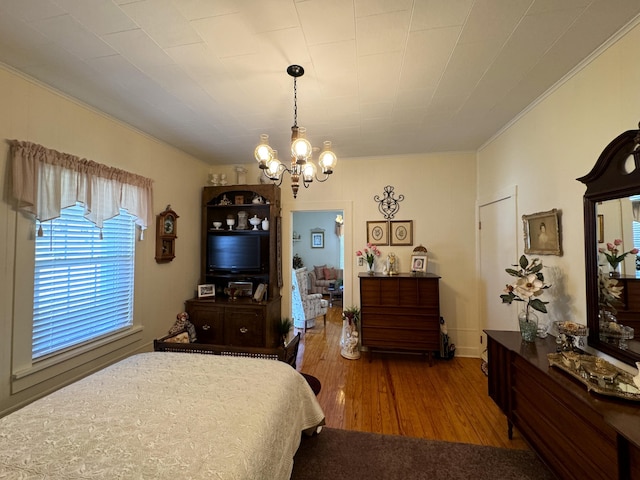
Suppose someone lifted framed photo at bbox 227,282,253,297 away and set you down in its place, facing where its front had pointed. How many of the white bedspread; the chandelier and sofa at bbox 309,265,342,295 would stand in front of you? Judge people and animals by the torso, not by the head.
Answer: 2

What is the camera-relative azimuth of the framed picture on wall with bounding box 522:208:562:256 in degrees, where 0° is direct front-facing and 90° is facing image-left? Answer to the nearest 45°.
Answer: approximately 45°

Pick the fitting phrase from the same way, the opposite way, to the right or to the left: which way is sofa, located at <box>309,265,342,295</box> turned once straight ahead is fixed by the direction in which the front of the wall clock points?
to the right

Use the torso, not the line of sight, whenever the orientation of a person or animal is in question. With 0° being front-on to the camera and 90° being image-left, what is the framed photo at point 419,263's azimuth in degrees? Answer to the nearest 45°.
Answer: approximately 0°

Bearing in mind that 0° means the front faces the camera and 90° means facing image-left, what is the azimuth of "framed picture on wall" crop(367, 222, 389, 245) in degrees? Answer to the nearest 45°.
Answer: approximately 0°

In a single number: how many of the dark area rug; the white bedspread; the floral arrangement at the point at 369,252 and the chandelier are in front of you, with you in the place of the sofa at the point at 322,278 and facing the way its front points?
4

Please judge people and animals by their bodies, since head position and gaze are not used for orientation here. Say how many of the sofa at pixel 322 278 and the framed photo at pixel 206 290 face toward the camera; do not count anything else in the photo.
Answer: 2
